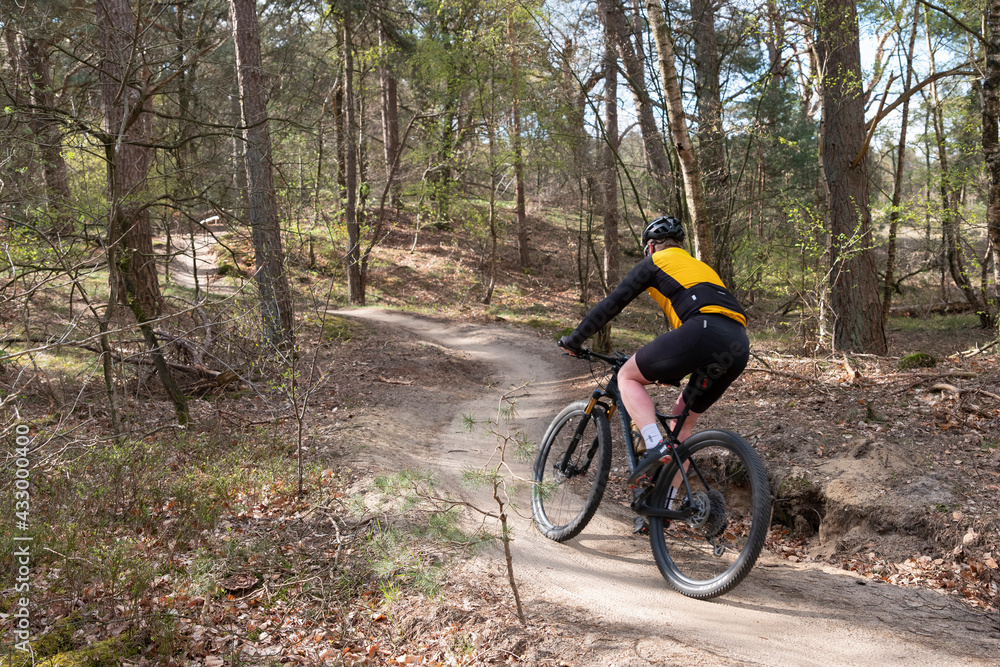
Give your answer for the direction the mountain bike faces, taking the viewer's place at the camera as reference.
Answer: facing away from the viewer and to the left of the viewer

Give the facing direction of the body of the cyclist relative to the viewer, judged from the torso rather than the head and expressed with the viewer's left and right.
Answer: facing away from the viewer and to the left of the viewer

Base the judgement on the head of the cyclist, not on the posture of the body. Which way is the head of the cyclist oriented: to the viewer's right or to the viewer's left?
to the viewer's left

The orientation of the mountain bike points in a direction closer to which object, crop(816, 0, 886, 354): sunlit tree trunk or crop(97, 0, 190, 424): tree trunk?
the tree trunk

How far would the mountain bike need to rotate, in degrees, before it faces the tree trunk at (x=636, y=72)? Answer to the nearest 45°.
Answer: approximately 45° to its right

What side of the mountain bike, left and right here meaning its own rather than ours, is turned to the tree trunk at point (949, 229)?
right
